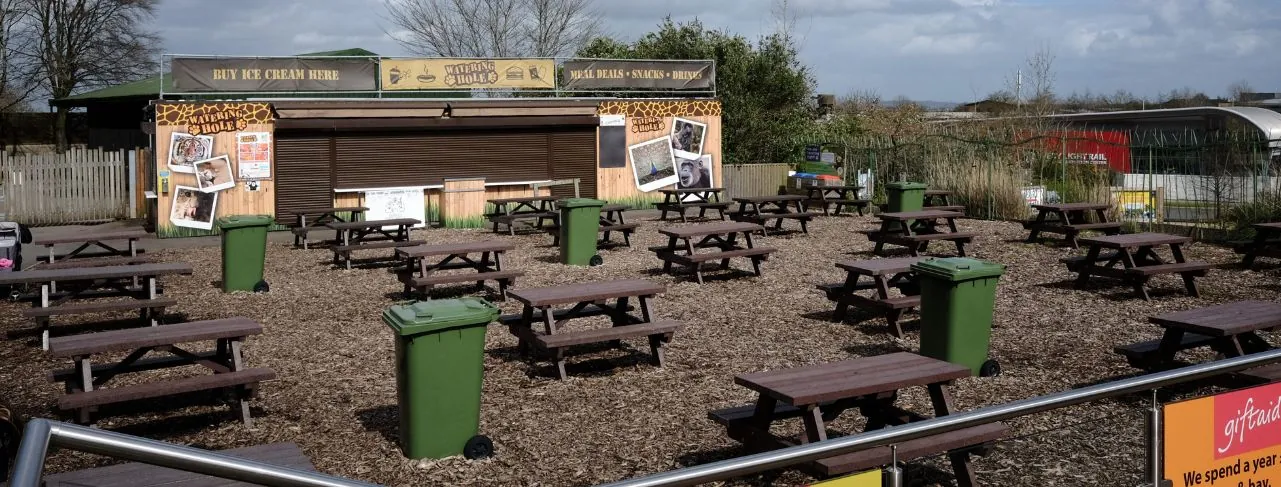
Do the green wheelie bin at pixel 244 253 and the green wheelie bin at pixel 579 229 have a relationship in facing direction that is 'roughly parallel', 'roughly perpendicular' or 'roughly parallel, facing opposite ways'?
roughly parallel

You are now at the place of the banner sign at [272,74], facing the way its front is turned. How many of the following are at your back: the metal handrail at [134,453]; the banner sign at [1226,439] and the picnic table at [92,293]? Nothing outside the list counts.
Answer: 0

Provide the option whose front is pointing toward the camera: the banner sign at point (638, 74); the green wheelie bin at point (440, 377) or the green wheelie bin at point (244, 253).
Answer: the banner sign

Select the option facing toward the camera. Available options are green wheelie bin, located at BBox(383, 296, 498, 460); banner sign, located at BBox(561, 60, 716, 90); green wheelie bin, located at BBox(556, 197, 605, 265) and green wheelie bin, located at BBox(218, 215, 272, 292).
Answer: the banner sign

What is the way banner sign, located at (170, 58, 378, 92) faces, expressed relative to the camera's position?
facing the viewer

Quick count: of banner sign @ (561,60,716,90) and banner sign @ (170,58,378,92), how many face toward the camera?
2

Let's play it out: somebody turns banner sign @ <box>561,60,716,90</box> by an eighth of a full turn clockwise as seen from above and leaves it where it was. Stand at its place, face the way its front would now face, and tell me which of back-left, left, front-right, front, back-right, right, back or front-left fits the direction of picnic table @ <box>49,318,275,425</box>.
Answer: front-left

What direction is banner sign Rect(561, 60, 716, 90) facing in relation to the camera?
toward the camera
